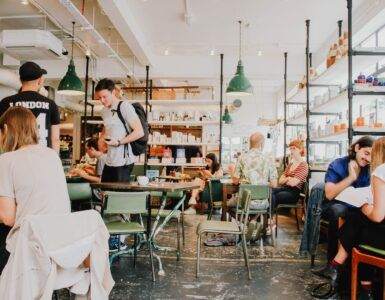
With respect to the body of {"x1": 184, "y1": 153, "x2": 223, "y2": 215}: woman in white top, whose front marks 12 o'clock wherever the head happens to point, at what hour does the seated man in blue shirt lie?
The seated man in blue shirt is roughly at 8 o'clock from the woman in white top.

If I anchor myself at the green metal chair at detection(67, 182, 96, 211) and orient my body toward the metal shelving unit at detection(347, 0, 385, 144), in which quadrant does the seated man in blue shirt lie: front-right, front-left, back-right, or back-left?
front-right

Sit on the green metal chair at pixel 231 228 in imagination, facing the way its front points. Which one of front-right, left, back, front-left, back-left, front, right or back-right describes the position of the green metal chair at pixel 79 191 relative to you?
front

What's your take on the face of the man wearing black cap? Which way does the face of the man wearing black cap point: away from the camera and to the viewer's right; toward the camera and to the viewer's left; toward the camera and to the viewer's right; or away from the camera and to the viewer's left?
away from the camera and to the viewer's right

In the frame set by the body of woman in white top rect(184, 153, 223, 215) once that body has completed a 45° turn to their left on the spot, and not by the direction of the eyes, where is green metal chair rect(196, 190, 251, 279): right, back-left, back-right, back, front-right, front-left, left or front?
front

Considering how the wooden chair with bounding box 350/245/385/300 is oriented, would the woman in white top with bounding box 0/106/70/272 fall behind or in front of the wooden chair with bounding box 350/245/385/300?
in front

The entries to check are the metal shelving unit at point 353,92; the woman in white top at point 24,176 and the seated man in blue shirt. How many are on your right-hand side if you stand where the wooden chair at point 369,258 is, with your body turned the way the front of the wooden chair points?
2

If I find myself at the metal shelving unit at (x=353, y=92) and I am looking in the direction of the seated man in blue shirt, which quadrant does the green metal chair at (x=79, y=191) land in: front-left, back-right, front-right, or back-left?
front-right

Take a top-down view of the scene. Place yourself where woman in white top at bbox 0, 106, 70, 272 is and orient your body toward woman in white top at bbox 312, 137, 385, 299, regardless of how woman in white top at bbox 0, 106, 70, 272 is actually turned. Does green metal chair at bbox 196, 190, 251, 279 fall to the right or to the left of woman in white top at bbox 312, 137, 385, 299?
left

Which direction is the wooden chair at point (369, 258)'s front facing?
to the viewer's left

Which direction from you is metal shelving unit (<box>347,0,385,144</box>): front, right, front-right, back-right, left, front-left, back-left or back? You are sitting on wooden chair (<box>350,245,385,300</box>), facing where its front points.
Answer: right

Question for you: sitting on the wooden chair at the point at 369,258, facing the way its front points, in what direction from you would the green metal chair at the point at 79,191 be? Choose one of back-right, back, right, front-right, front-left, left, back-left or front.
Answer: front

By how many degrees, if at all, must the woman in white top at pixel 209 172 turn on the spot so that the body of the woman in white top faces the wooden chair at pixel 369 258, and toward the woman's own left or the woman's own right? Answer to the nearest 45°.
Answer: approximately 45° to the woman's own left
